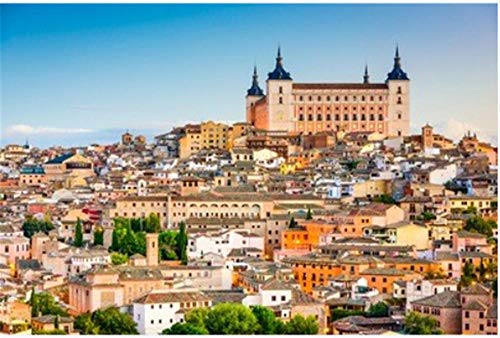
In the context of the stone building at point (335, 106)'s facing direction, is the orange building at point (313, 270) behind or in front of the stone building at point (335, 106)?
in front

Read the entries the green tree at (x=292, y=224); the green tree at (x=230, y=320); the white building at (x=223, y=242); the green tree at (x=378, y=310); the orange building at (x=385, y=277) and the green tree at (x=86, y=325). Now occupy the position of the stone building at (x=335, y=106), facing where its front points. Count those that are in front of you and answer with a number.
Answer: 6

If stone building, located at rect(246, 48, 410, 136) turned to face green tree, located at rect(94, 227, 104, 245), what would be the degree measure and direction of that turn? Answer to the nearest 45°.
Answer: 0° — it already faces it

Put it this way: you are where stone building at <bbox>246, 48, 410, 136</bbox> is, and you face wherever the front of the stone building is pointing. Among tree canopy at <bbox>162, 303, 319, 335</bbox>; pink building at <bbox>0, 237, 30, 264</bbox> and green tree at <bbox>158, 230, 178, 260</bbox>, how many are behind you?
0

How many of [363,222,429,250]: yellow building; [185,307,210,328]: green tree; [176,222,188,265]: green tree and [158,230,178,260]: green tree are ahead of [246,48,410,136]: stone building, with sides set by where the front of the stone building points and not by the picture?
4

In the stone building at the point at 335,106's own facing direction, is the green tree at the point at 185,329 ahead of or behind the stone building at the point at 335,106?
ahead

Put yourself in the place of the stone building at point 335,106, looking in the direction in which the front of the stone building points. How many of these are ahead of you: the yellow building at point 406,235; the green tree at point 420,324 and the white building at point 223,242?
3

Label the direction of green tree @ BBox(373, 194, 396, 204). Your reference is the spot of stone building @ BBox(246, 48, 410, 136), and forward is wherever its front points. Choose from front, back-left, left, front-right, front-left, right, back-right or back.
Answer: front

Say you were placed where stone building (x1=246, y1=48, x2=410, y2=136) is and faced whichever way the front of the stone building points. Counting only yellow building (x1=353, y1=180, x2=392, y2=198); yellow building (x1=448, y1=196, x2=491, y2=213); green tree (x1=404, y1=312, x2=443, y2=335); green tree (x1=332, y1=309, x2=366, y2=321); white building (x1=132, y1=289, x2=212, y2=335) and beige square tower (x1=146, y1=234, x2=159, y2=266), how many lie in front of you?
6

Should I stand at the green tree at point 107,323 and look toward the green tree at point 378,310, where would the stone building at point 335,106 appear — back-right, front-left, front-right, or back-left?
front-left

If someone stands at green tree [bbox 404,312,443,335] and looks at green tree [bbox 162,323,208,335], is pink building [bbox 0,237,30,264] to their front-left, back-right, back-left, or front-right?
front-right

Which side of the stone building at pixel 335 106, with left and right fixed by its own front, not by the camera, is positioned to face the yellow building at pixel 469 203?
front

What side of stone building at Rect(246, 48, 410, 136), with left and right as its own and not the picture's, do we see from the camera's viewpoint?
front

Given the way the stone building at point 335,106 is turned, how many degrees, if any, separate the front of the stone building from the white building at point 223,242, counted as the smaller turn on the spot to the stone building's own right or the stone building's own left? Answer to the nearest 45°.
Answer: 0° — it already faces it

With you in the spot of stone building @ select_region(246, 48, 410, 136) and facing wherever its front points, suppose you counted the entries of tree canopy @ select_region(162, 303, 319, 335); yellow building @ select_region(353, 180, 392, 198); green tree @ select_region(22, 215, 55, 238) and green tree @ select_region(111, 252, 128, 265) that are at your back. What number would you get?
0

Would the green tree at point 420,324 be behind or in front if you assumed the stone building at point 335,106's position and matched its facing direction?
in front

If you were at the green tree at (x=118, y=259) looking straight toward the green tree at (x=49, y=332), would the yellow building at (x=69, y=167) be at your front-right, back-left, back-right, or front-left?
back-right

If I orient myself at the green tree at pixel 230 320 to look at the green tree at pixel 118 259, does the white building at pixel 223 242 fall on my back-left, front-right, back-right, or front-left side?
front-right

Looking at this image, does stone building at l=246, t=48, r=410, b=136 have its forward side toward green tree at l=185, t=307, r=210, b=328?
yes

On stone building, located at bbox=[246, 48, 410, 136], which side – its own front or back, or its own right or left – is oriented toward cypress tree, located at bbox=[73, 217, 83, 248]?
front

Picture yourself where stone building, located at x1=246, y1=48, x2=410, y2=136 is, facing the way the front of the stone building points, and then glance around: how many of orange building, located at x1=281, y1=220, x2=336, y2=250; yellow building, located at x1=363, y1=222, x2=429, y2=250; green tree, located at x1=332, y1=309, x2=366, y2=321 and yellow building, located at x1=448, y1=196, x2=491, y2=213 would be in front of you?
4
